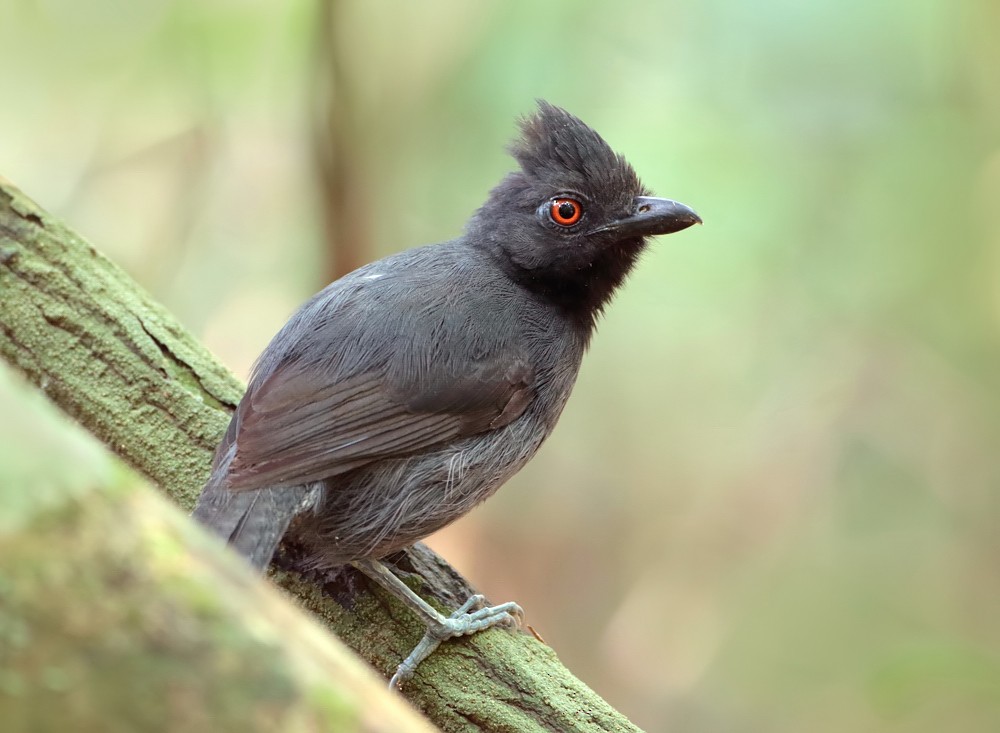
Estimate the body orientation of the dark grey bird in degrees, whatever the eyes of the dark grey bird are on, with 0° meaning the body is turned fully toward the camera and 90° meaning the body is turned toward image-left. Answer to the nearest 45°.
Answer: approximately 270°
